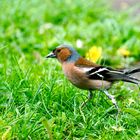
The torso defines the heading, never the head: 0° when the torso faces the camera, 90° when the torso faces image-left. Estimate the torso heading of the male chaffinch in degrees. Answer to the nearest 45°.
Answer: approximately 90°
